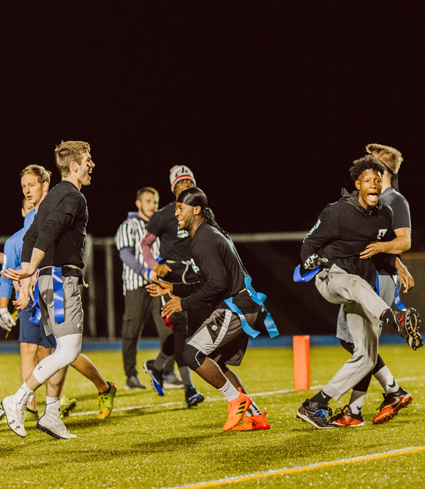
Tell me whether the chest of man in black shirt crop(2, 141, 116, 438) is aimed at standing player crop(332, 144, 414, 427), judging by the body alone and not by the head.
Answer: yes

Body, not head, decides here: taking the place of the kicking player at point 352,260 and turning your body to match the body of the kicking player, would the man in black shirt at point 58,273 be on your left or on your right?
on your right

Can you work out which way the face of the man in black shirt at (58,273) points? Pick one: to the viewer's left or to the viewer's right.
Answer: to the viewer's right

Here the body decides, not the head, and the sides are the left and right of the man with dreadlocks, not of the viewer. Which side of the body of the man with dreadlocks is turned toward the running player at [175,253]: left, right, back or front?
right

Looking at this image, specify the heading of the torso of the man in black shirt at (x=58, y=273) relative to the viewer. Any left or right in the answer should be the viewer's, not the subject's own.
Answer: facing to the right of the viewer

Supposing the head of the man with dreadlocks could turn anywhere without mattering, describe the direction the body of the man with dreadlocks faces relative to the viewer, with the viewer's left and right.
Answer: facing to the left of the viewer

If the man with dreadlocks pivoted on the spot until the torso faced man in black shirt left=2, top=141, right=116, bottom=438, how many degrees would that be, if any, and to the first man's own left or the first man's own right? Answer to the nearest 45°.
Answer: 0° — they already face them

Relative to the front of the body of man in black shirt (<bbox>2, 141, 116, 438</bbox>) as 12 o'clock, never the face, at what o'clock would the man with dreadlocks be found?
The man with dreadlocks is roughly at 12 o'clock from the man in black shirt.

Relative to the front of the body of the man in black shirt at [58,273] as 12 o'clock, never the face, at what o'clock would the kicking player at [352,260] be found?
The kicking player is roughly at 12 o'clock from the man in black shirt.

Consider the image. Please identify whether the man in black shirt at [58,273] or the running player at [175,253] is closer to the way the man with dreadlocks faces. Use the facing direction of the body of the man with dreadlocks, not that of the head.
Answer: the man in black shirt

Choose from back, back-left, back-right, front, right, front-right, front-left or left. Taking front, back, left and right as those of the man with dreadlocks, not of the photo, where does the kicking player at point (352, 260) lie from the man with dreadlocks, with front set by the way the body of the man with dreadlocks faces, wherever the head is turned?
back
